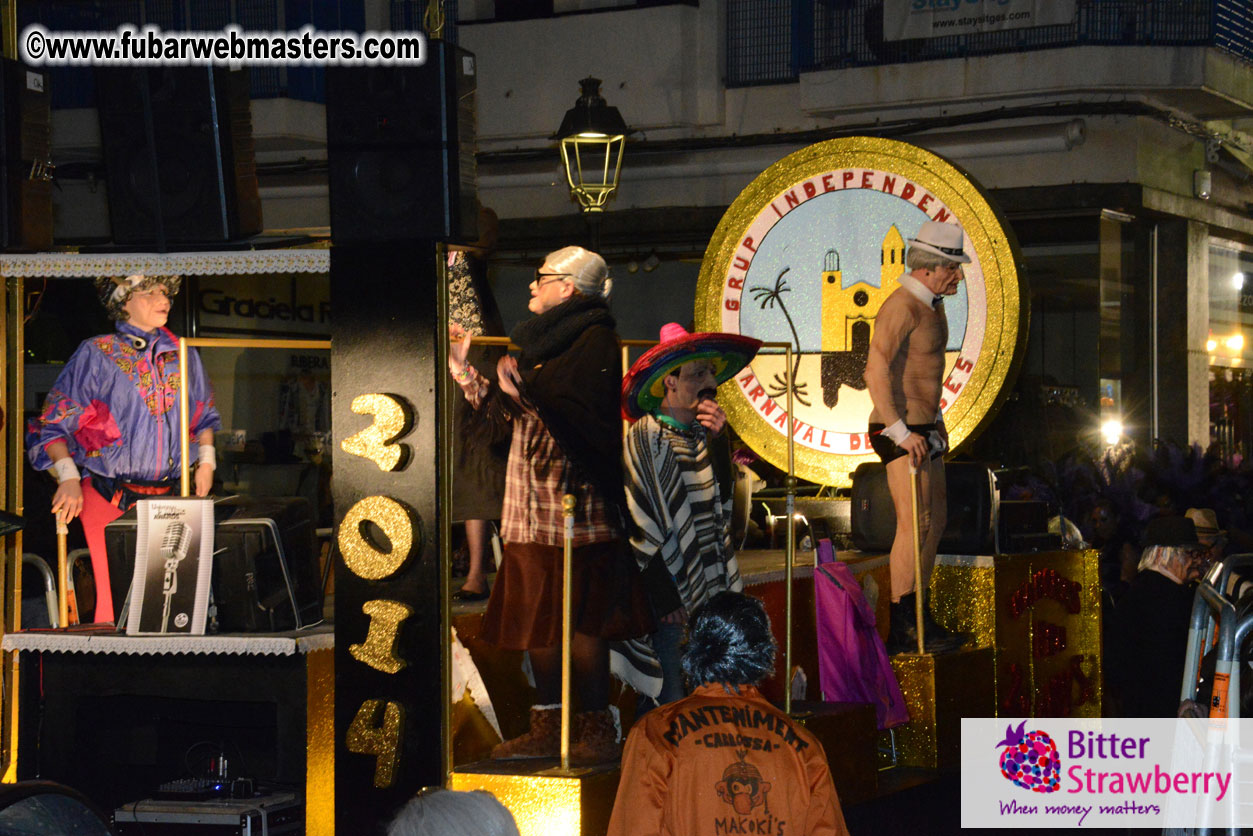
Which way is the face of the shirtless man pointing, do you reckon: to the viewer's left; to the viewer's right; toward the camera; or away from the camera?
to the viewer's right

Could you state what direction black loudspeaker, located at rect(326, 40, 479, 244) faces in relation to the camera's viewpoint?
facing the viewer and to the left of the viewer

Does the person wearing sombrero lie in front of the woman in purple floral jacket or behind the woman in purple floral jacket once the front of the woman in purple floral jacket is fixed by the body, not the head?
in front

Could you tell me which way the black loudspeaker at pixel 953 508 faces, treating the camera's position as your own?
facing the viewer

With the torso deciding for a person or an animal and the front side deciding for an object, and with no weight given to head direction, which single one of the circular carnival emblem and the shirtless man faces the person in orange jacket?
the circular carnival emblem

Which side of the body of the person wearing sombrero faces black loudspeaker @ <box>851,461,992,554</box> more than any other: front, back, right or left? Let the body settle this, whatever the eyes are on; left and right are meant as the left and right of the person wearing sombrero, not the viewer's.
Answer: left

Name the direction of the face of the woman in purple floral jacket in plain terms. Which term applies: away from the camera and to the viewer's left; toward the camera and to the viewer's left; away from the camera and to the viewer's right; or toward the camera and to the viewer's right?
toward the camera and to the viewer's right

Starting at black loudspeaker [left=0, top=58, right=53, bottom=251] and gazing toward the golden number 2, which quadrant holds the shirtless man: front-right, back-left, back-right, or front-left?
front-left

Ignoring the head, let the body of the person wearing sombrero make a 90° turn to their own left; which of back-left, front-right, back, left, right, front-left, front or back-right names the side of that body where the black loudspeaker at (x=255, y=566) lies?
back-left

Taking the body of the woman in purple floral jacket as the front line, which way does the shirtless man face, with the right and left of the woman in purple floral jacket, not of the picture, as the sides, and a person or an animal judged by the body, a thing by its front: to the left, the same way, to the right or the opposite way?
the same way

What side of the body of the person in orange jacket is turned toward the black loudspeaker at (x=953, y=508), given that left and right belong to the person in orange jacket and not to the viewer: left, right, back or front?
front

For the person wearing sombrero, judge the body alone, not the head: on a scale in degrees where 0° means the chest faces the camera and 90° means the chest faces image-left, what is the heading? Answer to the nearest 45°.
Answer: approximately 315°

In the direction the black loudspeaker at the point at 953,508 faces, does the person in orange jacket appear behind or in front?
in front

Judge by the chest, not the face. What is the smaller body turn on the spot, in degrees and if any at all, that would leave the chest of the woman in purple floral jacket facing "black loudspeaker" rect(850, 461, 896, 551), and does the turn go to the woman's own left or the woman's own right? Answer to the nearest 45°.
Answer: approximately 45° to the woman's own left

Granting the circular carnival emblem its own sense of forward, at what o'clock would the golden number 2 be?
The golden number 2 is roughly at 1 o'clock from the circular carnival emblem.

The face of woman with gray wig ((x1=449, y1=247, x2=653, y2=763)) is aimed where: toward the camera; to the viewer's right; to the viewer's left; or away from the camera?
to the viewer's left
